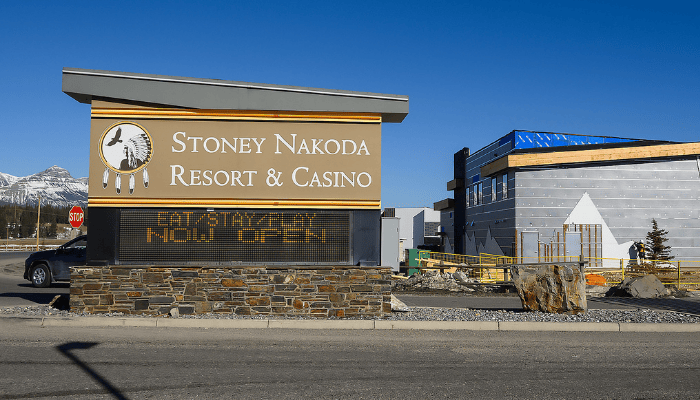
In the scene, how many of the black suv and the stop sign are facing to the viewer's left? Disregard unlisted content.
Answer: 1

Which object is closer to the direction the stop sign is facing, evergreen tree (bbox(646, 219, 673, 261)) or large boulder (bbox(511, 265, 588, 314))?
the large boulder

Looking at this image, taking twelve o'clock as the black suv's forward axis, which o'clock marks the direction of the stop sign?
The stop sign is roughly at 3 o'clock from the black suv.

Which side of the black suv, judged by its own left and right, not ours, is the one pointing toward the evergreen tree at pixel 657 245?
back

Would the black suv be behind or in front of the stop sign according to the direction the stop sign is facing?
in front

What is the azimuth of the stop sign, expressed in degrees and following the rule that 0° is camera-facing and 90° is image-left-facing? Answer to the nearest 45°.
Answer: approximately 0°

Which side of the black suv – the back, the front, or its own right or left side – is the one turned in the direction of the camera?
left

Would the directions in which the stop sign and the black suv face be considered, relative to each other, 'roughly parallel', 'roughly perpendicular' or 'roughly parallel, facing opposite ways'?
roughly perpendicular

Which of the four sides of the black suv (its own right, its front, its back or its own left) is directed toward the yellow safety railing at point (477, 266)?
back

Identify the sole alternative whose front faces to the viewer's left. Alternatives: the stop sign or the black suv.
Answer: the black suv

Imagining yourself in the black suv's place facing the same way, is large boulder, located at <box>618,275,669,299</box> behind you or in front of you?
behind
